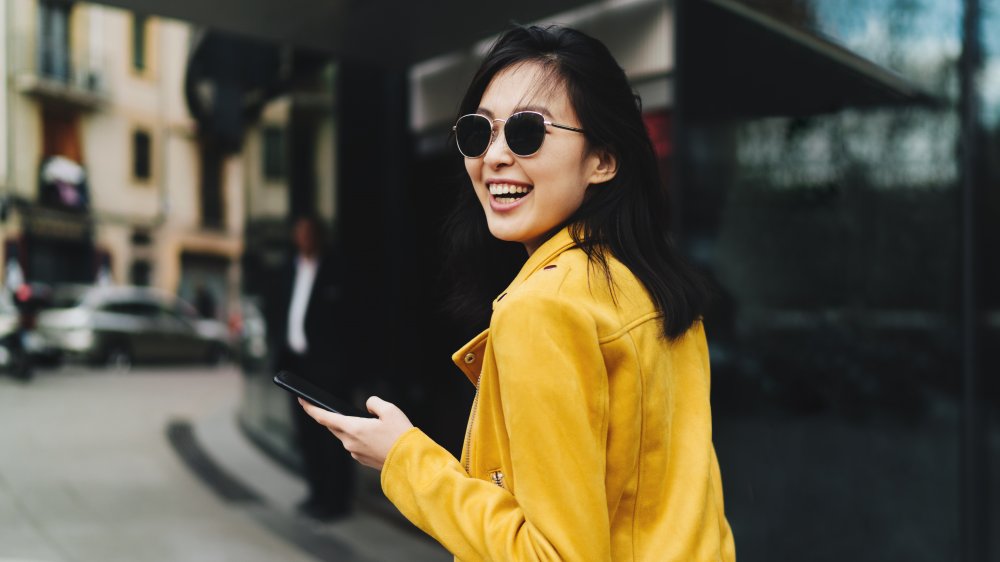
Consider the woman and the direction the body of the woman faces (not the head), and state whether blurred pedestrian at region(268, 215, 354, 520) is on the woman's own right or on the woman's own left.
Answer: on the woman's own right

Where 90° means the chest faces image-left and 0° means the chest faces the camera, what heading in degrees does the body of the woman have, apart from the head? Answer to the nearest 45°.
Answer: approximately 90°

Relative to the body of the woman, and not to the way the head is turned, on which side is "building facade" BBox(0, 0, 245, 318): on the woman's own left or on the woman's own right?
on the woman's own right

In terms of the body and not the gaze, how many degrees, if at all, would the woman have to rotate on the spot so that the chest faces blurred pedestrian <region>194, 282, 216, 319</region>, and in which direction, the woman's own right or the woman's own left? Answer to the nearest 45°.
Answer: approximately 90° to the woman's own right

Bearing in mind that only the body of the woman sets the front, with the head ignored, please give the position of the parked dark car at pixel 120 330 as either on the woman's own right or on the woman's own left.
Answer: on the woman's own right
